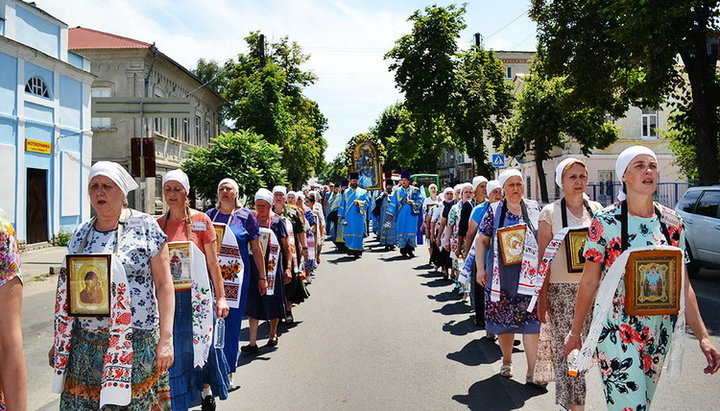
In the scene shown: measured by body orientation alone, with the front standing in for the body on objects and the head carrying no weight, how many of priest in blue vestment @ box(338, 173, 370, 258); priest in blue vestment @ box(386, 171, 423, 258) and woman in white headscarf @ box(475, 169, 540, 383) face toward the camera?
3

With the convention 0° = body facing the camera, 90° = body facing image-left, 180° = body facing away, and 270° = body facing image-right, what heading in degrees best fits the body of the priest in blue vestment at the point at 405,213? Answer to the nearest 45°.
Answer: approximately 0°

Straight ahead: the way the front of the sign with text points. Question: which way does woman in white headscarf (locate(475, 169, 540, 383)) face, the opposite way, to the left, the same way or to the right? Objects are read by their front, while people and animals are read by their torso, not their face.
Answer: to the right

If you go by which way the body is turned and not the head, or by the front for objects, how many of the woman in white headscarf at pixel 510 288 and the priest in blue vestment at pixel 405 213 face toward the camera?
2

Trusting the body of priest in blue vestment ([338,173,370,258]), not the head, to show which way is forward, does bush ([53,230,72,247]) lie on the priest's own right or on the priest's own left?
on the priest's own right

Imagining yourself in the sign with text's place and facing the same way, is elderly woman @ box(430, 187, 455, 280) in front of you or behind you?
in front

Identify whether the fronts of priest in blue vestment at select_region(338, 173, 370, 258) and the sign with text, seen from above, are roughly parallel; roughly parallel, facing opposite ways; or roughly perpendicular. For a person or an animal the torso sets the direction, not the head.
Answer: roughly perpendicular

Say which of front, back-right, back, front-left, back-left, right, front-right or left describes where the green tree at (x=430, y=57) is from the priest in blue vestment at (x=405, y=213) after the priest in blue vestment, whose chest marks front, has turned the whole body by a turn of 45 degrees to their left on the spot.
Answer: back-left

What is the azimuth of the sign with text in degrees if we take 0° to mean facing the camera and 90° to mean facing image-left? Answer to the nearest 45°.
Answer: approximately 315°

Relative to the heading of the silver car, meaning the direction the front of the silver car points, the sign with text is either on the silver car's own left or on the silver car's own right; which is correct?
on the silver car's own right

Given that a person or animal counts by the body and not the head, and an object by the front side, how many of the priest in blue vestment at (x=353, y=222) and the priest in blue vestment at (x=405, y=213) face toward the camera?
2

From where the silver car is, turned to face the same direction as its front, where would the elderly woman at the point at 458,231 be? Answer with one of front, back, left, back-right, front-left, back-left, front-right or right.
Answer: right

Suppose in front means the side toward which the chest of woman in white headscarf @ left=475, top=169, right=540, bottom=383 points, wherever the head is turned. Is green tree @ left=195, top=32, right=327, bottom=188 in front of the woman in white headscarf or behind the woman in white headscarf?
behind
